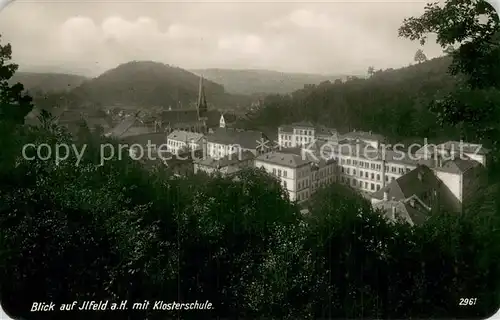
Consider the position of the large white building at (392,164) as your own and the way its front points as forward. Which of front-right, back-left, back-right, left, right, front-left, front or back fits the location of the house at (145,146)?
front-right

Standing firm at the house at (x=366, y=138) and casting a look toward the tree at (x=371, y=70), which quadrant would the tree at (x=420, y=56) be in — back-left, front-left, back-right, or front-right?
front-right
